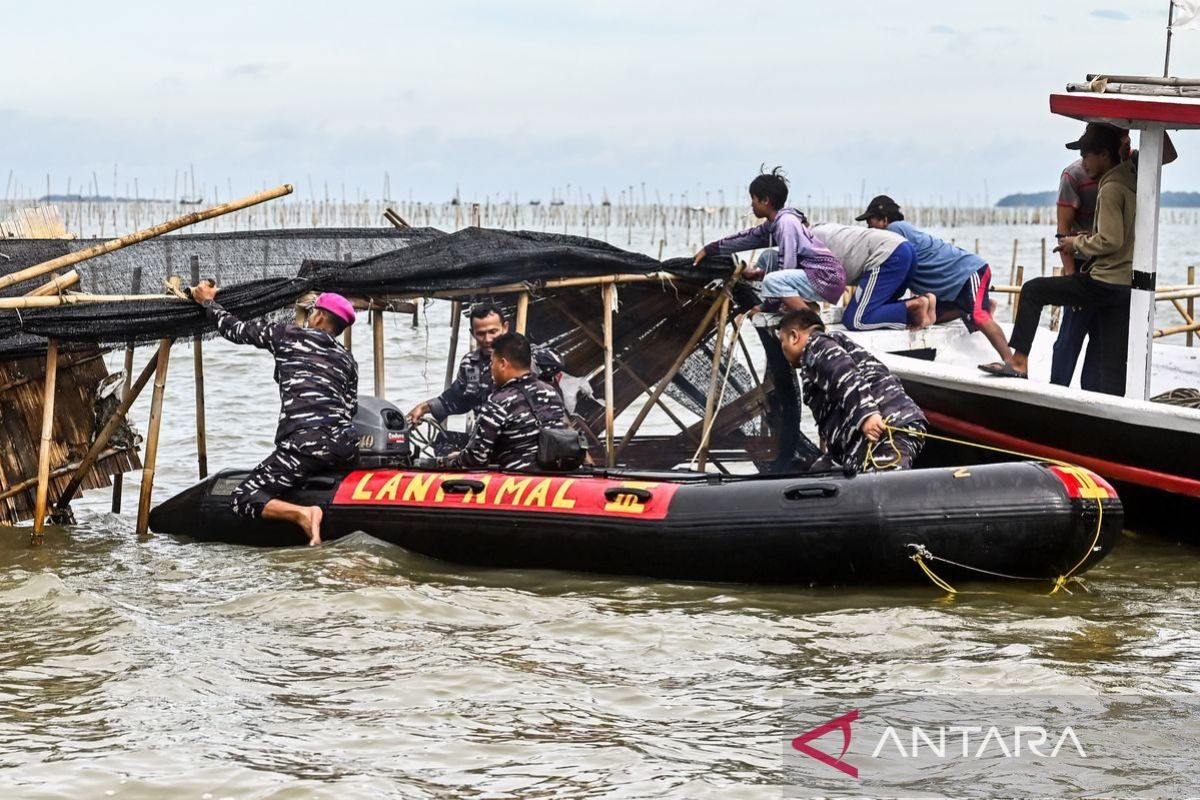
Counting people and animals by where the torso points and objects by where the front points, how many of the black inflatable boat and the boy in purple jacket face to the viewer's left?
1

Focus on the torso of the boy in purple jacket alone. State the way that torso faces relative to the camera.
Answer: to the viewer's left

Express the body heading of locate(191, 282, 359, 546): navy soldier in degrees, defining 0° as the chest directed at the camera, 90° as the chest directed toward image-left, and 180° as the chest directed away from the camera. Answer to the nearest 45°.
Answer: approximately 135°

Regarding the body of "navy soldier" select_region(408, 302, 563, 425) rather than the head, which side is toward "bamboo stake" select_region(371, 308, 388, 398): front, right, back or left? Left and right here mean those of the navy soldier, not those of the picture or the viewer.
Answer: right

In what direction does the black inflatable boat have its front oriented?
to the viewer's right

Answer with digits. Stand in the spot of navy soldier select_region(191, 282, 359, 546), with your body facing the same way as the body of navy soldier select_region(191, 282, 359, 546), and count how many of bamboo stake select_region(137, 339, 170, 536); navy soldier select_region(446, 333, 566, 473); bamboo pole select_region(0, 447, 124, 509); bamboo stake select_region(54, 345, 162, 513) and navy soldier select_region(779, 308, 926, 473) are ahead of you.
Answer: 3

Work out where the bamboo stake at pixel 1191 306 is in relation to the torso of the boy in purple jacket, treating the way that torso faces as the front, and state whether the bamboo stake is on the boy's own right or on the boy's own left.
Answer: on the boy's own right

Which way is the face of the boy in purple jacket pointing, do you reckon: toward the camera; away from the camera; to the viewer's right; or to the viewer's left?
to the viewer's left

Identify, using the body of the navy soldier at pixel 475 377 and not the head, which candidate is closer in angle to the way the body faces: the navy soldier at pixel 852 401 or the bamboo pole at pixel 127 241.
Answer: the bamboo pole

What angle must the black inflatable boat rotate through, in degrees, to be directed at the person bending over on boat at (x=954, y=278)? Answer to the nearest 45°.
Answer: approximately 45° to its left
